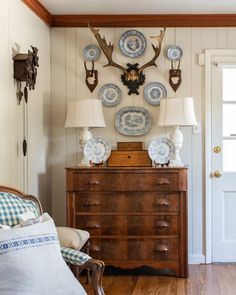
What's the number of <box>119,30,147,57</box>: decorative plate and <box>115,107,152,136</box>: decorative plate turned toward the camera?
2

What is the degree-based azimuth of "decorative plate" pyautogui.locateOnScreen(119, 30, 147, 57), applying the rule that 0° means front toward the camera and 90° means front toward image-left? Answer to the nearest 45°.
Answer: approximately 0°

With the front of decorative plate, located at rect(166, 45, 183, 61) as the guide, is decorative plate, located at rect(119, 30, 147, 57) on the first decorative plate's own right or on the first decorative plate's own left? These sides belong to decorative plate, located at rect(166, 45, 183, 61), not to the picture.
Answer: on the first decorative plate's own right
